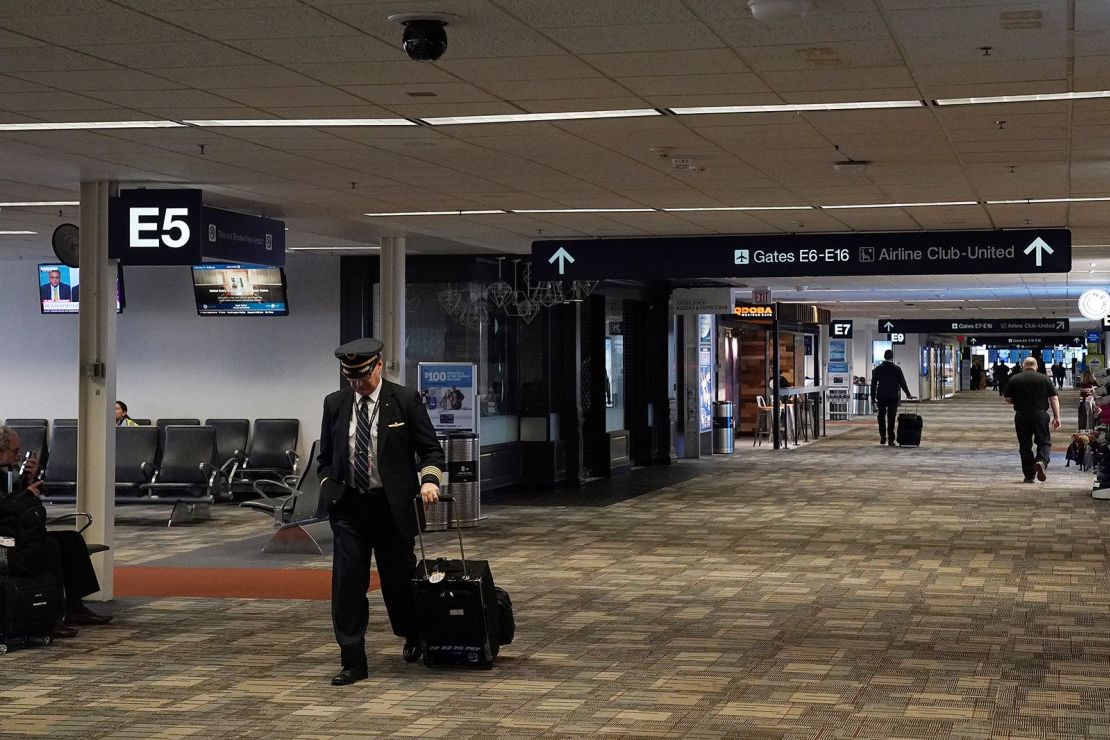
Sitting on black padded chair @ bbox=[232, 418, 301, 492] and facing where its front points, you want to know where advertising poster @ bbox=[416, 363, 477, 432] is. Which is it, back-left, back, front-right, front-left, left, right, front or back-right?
left

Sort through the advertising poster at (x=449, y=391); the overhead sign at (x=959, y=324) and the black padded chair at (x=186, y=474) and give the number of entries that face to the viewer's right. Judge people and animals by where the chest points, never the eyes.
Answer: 0

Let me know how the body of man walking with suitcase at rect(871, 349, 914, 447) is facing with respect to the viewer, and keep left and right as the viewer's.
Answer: facing away from the viewer

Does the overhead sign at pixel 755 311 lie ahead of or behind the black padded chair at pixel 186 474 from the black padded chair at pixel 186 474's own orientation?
behind

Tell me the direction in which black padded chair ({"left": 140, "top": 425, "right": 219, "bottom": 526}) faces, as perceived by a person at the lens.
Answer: facing the viewer and to the left of the viewer

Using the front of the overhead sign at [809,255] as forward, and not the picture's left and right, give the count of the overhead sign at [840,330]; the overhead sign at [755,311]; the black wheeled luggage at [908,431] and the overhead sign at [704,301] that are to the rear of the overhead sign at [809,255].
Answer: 4

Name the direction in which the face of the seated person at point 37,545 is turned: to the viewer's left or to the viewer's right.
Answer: to the viewer's right

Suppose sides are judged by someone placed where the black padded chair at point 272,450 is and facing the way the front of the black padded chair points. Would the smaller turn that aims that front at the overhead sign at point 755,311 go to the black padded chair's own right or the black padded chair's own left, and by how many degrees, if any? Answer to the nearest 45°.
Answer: approximately 180°

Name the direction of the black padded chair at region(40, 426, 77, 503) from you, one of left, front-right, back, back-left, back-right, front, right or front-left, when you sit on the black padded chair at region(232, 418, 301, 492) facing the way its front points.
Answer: front-right

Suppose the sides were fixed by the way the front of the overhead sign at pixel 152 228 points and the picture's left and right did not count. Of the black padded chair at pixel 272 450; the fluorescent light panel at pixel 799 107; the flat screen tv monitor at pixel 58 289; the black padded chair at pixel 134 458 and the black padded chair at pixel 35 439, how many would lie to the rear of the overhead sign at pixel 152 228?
4

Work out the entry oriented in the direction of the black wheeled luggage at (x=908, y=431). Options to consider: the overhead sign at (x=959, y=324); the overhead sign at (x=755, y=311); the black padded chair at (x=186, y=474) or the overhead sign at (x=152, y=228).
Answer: the overhead sign at (x=959, y=324)

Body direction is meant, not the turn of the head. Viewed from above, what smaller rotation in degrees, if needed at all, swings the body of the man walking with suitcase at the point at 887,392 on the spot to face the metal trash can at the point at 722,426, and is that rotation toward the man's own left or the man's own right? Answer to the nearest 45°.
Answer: approximately 135° to the man's own left

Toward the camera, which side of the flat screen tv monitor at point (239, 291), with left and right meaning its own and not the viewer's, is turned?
front

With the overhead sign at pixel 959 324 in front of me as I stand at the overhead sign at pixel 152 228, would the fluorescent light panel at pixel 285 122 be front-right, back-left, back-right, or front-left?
back-right

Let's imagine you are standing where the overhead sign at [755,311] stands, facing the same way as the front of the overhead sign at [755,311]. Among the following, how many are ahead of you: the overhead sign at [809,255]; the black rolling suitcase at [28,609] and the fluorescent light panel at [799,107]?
3

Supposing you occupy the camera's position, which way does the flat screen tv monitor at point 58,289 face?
facing the viewer
